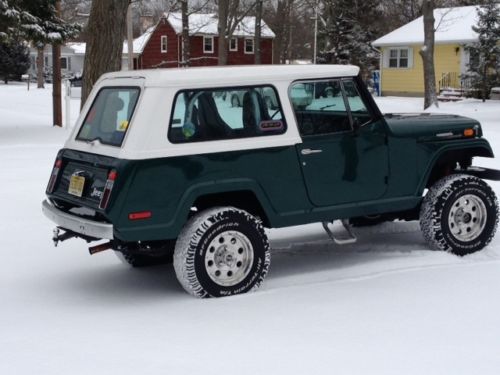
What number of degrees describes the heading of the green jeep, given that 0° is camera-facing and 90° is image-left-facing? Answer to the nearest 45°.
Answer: approximately 225°

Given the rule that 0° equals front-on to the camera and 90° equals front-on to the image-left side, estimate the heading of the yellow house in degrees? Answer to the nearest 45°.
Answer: approximately 0°

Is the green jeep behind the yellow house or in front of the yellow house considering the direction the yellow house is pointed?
in front

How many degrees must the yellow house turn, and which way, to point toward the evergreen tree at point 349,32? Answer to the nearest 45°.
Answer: approximately 135° to its right

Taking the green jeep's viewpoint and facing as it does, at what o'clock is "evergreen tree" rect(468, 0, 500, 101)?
The evergreen tree is roughly at 11 o'clock from the green jeep.

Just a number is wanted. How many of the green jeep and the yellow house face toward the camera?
1

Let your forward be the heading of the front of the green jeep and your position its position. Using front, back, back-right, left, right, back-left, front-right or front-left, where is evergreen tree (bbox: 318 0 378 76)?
front-left
